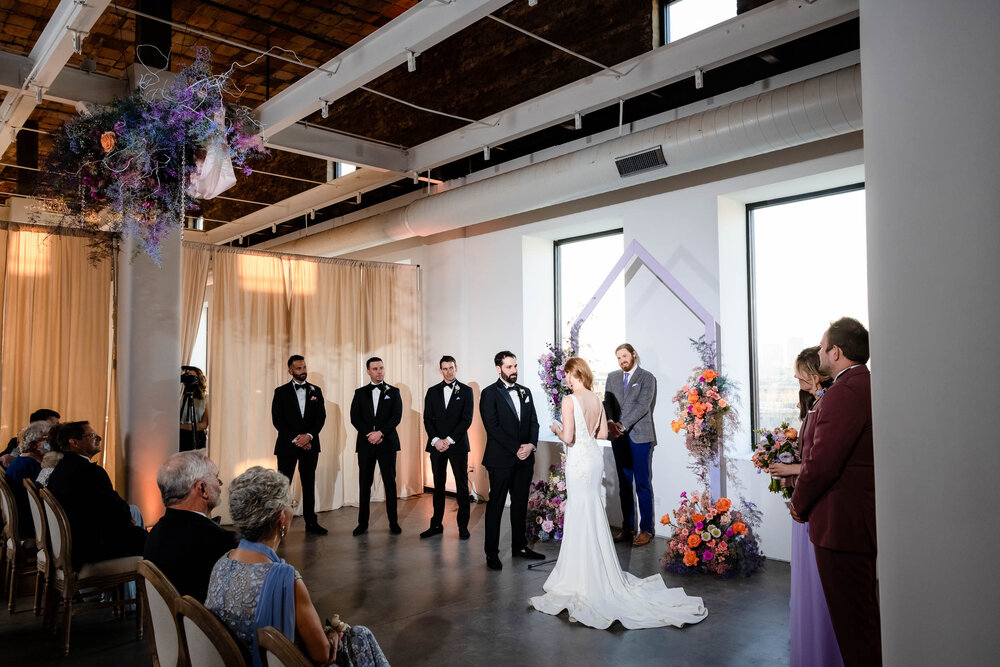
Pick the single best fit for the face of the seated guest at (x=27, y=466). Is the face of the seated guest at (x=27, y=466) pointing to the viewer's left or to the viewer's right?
to the viewer's right

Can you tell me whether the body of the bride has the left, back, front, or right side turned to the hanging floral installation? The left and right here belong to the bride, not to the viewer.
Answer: left

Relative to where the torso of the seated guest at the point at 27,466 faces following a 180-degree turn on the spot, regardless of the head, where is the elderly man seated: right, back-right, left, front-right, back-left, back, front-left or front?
left

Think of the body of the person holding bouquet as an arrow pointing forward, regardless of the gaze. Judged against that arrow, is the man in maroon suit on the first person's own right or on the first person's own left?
on the first person's own left

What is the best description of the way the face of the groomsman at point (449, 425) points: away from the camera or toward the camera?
toward the camera

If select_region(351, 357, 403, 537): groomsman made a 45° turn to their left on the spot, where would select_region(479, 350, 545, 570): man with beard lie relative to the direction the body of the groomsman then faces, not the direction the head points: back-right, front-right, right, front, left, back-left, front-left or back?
front

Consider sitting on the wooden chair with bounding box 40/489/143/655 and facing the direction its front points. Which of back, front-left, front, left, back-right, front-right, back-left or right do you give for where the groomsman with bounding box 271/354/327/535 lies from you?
front-left

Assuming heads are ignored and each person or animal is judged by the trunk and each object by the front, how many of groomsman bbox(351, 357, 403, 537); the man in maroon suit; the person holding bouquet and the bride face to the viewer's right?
0

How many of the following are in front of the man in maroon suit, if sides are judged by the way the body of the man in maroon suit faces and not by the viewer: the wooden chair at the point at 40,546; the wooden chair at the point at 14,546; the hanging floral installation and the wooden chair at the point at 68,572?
4

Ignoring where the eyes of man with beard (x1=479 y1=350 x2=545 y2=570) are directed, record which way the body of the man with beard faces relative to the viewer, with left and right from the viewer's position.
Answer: facing the viewer and to the right of the viewer

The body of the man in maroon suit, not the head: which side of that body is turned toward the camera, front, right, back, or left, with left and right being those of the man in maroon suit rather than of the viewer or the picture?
left

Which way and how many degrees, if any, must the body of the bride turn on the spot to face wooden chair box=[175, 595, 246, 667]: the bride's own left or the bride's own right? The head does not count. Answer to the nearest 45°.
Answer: approximately 135° to the bride's own left

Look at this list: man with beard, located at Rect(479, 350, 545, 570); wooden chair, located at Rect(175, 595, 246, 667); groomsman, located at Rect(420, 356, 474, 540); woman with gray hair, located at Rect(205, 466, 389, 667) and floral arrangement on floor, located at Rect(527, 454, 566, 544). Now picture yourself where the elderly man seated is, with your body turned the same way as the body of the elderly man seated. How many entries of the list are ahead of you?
3

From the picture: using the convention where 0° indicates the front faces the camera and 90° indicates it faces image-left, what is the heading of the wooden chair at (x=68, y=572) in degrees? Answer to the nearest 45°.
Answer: approximately 270°

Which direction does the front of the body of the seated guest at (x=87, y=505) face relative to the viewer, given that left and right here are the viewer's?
facing to the right of the viewer

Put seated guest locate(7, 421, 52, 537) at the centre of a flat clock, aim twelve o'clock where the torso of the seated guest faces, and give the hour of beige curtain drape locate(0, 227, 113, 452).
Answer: The beige curtain drape is roughly at 9 o'clock from the seated guest.

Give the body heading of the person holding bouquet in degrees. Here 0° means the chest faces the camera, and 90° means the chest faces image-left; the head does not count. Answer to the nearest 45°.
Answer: approximately 90°

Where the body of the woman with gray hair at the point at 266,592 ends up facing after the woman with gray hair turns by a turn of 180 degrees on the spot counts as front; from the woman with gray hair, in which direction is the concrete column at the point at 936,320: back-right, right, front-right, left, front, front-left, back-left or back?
left

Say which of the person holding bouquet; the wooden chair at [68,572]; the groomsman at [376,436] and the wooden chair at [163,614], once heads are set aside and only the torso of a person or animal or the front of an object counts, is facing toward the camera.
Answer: the groomsman
